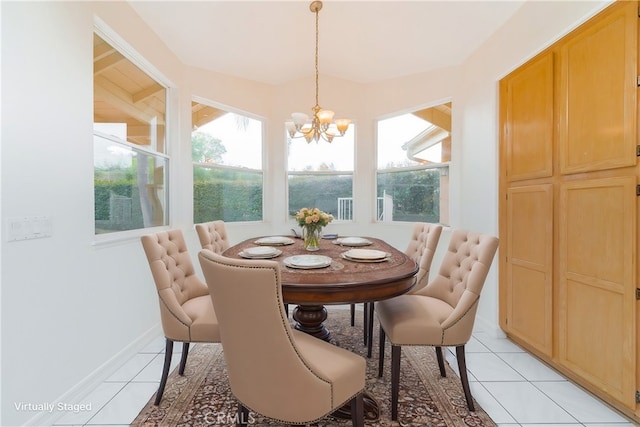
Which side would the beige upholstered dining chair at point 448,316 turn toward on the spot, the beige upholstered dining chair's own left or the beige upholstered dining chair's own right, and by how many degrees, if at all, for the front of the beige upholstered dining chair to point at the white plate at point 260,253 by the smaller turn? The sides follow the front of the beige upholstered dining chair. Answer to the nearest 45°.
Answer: approximately 45° to the beige upholstered dining chair's own right

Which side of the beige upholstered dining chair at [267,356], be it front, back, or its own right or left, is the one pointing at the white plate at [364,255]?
front

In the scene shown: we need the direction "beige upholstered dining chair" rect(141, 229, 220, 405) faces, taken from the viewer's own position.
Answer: facing the viewer and to the right of the viewer

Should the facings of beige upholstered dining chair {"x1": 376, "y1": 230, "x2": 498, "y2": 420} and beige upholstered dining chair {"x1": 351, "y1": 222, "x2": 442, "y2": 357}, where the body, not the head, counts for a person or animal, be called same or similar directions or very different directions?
same or similar directions

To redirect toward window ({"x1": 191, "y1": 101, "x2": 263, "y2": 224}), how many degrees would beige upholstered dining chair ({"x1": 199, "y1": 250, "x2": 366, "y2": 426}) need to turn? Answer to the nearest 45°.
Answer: approximately 45° to its left

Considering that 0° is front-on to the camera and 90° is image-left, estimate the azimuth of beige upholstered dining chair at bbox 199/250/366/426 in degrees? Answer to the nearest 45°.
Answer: approximately 225°

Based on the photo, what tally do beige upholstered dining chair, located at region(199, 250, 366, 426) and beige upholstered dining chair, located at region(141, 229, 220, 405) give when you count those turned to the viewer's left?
0

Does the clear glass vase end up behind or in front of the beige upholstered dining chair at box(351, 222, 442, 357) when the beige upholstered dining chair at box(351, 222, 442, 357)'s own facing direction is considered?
in front

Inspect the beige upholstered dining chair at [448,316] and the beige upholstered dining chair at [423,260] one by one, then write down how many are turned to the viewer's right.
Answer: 0

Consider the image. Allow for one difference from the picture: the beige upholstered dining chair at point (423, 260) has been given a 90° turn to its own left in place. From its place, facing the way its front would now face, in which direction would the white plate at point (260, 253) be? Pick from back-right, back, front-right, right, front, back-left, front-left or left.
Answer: right
